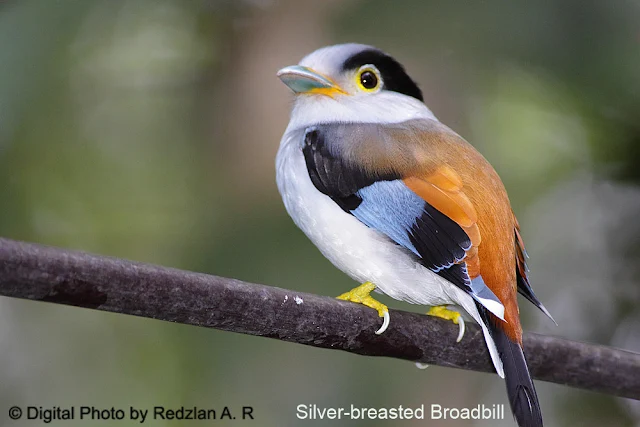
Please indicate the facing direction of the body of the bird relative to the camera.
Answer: to the viewer's left
